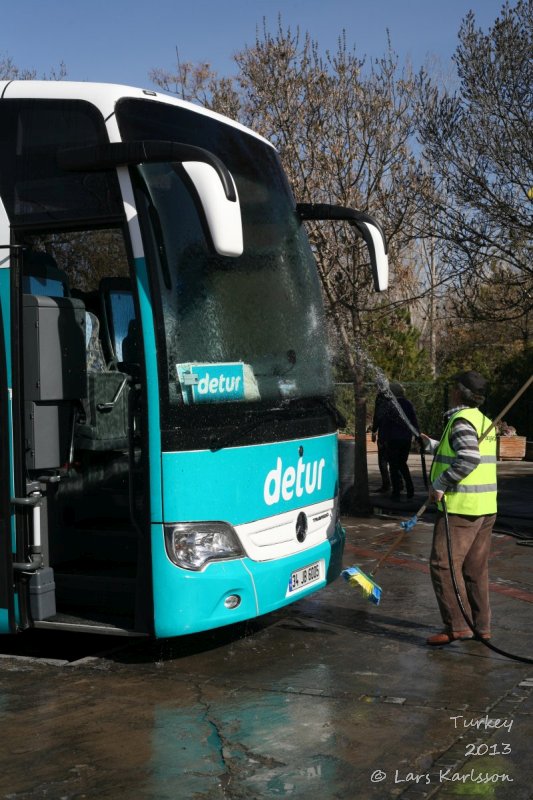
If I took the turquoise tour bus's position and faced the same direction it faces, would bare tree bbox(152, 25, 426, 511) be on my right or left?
on my left

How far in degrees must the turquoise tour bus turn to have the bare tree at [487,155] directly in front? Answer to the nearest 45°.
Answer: approximately 90° to its left

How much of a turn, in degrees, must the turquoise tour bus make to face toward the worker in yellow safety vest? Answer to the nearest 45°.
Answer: approximately 45° to its left

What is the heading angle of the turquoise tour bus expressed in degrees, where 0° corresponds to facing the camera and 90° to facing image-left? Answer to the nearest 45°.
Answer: approximately 315°

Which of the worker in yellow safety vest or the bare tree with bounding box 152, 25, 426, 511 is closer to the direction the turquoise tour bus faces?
the worker in yellow safety vest

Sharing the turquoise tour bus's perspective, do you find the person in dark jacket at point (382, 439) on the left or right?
on its left

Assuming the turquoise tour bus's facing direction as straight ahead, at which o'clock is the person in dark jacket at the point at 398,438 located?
The person in dark jacket is roughly at 8 o'clock from the turquoise tour bus.
